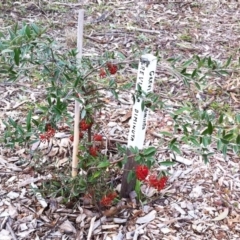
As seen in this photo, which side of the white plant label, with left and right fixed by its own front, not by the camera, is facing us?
front
